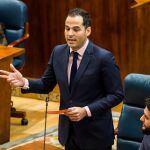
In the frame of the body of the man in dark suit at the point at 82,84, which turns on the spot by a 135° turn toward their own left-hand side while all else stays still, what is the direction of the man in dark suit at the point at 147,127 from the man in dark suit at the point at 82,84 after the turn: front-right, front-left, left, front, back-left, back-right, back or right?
front-right

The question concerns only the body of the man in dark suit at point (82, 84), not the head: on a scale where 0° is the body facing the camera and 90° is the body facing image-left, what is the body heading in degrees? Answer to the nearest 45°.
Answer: approximately 45°

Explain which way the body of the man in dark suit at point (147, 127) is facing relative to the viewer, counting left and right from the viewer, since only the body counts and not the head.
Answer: facing to the left of the viewer
